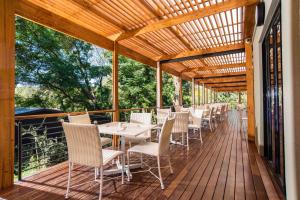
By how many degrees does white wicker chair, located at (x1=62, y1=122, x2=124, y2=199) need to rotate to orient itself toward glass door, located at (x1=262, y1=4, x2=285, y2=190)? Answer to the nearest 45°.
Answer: approximately 45° to its right

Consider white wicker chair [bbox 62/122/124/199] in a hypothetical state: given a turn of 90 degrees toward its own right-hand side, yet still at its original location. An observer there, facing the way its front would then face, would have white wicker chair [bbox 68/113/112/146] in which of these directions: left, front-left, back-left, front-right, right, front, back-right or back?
back-left

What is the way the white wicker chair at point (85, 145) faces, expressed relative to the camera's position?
facing away from the viewer and to the right of the viewer

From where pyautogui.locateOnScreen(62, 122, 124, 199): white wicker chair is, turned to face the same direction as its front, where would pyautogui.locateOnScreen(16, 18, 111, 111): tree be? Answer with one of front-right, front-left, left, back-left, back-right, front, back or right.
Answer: front-left

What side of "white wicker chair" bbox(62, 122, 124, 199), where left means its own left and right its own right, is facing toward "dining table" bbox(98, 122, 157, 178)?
front

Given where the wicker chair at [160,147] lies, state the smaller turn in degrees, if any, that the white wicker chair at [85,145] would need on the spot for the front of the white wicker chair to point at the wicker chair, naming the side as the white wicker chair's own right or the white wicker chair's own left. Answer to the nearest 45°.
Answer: approximately 45° to the white wicker chair's own right
